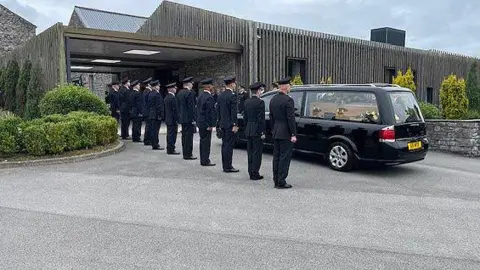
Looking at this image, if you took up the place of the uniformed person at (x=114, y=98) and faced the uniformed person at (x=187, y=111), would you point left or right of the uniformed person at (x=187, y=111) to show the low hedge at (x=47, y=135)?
right

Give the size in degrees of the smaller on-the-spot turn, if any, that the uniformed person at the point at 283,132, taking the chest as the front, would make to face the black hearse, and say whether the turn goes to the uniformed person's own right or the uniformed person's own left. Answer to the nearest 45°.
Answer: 0° — they already face it

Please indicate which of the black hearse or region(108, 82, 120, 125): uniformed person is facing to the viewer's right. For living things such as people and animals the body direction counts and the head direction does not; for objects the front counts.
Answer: the uniformed person

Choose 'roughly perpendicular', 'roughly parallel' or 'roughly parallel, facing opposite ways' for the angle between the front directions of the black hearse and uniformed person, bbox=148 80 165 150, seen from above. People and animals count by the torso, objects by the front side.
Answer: roughly perpendicular

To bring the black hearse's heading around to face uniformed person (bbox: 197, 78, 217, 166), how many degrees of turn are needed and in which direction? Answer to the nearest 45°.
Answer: approximately 45° to its left

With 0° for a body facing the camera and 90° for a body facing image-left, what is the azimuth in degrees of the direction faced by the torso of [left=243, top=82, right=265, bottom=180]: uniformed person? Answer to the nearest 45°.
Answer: approximately 225°

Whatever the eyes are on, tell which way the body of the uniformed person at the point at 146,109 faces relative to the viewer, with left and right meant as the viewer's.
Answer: facing to the right of the viewer

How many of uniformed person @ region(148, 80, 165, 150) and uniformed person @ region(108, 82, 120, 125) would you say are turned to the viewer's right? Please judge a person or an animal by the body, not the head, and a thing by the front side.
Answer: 2

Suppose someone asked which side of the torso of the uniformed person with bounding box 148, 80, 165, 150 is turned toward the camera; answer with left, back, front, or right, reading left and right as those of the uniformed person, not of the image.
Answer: right

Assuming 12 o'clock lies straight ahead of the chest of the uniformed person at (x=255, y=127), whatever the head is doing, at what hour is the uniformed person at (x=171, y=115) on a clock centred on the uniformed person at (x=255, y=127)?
the uniformed person at (x=171, y=115) is roughly at 9 o'clock from the uniformed person at (x=255, y=127).

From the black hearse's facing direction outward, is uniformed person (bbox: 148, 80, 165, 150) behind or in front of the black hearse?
in front

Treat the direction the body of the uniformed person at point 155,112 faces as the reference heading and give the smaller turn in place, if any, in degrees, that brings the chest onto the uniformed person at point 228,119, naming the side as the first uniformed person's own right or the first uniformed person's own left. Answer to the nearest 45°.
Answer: approximately 45° to the first uniformed person's own right

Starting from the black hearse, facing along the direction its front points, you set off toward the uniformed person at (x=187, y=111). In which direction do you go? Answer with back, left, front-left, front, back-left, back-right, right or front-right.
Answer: front-left

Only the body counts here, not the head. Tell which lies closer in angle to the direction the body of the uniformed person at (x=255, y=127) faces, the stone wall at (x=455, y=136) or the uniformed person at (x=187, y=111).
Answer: the stone wall

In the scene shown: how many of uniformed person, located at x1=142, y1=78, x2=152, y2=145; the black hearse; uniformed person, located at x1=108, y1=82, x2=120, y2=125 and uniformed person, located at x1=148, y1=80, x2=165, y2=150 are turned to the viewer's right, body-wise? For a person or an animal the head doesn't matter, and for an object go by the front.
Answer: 3

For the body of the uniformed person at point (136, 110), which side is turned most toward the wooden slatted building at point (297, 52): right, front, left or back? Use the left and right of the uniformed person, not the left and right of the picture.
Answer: front

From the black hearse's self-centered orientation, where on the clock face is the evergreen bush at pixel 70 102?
The evergreen bush is roughly at 11 o'clock from the black hearse.

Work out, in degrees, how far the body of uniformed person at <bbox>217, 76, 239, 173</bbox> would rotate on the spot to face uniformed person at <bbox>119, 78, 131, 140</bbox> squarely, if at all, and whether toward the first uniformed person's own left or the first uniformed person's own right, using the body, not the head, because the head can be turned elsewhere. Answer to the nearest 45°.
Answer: approximately 90° to the first uniformed person's own left

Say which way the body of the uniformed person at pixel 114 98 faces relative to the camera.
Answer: to the viewer's right

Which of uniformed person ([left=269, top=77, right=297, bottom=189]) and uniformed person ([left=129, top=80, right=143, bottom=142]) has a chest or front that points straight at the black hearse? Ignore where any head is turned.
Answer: uniformed person ([left=269, top=77, right=297, bottom=189])
